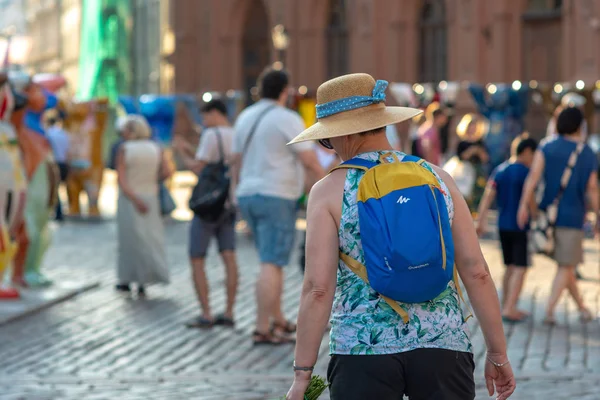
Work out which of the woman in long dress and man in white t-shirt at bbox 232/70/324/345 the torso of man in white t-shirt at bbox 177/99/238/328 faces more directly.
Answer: the woman in long dress

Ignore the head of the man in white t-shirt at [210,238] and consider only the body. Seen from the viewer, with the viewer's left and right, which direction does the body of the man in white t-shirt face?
facing away from the viewer and to the left of the viewer

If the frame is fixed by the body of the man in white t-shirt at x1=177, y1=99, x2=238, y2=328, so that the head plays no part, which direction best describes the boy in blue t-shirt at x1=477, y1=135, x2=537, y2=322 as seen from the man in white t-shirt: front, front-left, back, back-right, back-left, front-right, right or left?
back-right

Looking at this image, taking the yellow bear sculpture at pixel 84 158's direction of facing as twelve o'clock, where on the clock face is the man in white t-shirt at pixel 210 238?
The man in white t-shirt is roughly at 12 o'clock from the yellow bear sculpture.

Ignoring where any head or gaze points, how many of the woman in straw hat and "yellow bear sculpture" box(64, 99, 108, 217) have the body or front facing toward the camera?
1

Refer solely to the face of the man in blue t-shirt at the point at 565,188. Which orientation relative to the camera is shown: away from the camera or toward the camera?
away from the camera

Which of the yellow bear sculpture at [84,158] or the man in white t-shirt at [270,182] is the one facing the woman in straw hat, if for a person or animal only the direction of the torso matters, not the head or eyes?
the yellow bear sculpture

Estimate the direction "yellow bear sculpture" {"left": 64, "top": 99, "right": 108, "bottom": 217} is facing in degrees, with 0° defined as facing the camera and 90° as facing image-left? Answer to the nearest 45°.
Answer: approximately 0°

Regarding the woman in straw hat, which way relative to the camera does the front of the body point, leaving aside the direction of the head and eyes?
away from the camera

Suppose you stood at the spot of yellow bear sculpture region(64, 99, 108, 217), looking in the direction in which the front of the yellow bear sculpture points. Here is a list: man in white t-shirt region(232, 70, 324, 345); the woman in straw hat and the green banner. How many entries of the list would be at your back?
1

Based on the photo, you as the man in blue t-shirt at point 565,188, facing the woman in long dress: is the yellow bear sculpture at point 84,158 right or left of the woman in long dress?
right

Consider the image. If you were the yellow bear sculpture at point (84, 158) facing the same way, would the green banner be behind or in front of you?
behind

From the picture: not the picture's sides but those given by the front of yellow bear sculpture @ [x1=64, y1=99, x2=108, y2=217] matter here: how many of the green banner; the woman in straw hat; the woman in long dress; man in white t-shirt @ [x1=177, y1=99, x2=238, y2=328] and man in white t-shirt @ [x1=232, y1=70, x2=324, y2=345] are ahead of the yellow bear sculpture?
4
